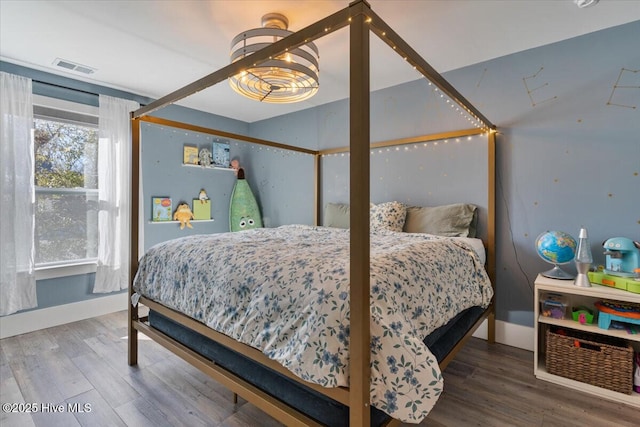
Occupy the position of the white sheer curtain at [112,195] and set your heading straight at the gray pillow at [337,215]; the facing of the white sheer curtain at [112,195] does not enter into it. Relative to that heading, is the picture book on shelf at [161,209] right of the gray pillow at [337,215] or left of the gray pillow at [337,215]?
left

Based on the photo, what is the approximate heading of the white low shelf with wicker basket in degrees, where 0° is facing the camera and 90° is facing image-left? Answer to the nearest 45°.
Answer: approximately 45°

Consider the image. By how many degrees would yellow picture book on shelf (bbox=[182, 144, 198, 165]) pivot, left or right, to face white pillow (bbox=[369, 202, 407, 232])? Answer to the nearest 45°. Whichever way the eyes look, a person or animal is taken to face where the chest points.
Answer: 0° — it already faces it

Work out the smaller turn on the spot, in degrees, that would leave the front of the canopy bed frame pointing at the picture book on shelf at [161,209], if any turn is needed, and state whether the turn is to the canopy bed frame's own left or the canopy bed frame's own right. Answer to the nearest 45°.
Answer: approximately 90° to the canopy bed frame's own right

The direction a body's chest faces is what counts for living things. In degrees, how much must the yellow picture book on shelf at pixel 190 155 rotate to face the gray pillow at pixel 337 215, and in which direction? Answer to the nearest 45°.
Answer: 0° — it already faces it

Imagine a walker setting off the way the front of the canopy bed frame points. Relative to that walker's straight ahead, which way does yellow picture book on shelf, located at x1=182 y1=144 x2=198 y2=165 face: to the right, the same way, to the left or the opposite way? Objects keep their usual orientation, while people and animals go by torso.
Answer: to the left

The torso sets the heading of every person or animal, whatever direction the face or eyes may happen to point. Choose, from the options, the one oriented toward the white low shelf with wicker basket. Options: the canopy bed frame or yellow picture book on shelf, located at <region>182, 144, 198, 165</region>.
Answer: the yellow picture book on shelf

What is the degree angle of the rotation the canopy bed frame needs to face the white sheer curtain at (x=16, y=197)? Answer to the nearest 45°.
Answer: approximately 90° to its right
